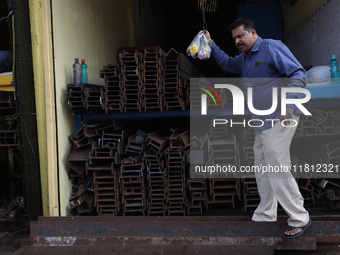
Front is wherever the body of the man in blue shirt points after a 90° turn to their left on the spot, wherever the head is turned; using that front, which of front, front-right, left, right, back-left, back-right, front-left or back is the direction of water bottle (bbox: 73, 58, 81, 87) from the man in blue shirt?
back-right

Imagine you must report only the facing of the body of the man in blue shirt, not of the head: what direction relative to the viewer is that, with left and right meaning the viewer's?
facing the viewer and to the left of the viewer
